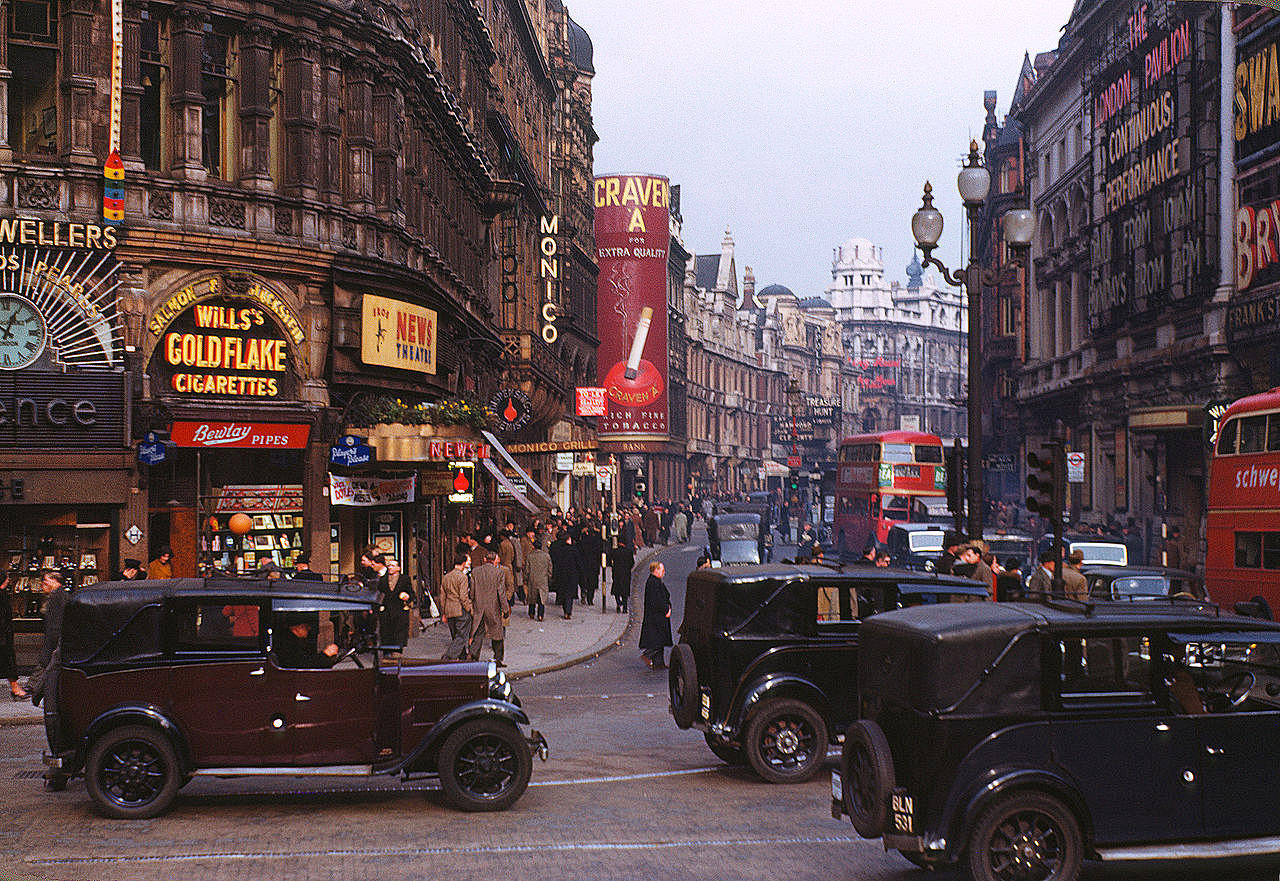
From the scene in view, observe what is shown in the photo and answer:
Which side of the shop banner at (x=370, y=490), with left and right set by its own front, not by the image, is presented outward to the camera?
front

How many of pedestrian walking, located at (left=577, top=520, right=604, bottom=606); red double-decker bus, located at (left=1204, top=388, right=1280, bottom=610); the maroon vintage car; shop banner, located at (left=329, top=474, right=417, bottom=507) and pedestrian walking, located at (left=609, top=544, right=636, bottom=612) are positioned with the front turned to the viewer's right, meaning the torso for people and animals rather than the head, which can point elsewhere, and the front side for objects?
2

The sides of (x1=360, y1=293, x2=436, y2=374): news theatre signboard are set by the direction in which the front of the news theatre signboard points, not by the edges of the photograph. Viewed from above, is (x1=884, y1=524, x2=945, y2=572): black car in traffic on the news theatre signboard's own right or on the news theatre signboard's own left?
on the news theatre signboard's own left

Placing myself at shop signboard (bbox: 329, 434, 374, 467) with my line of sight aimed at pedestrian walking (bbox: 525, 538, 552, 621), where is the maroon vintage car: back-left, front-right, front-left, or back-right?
back-right

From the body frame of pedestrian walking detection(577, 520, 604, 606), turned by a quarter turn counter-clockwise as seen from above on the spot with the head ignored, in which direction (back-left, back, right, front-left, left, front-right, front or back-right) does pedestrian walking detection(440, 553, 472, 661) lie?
left

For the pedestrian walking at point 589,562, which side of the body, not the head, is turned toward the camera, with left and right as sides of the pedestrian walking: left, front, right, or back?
back

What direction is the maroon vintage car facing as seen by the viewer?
to the viewer's right

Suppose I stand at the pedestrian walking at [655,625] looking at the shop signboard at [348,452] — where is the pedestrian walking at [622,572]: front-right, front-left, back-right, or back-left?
front-right

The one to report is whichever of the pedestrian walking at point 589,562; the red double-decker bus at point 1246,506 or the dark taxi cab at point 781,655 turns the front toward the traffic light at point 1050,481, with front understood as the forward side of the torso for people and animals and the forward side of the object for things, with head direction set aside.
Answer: the dark taxi cab

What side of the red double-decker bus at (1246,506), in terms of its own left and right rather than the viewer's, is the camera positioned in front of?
right

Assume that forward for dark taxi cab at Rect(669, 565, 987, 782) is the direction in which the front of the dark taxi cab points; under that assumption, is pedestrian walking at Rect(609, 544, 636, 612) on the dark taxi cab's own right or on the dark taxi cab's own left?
on the dark taxi cab's own left
